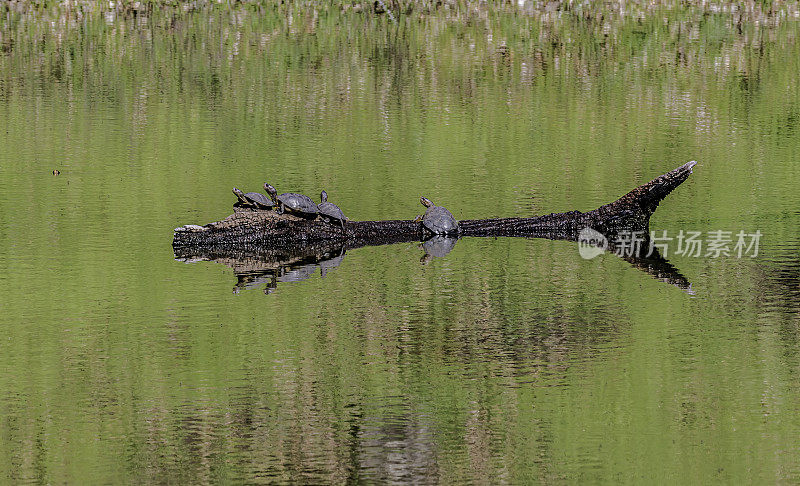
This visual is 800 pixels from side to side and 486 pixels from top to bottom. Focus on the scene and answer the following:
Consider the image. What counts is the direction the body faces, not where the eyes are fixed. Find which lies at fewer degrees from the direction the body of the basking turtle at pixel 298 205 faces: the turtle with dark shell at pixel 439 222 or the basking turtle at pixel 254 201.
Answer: the basking turtle

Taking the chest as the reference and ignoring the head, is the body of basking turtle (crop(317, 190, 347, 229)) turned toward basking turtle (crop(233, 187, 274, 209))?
yes

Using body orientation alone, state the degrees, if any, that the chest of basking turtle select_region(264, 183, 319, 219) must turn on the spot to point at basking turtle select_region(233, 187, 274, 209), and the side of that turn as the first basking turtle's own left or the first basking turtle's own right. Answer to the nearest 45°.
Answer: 0° — it already faces it

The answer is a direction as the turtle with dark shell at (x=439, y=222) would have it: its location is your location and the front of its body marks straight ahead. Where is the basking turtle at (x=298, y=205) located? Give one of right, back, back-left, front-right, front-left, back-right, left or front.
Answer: front-left

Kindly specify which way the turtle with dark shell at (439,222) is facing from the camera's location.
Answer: facing away from the viewer and to the left of the viewer

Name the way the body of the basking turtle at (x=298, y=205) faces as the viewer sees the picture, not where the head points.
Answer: to the viewer's left

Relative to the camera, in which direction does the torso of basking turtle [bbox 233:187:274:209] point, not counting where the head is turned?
to the viewer's left

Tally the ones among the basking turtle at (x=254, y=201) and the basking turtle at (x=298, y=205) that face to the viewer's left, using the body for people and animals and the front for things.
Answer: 2

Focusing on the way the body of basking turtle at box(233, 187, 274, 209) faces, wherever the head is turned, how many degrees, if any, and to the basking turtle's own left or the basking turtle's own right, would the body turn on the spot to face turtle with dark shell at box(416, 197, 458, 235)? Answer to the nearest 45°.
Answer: approximately 180°

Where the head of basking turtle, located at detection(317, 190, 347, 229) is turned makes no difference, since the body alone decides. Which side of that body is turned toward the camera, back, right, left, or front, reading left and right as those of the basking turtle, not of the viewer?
left
